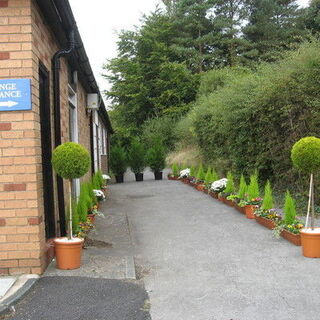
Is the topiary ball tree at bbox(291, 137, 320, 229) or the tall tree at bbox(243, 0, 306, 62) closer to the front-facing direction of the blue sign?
the topiary ball tree

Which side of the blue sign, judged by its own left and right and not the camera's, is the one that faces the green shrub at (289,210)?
left

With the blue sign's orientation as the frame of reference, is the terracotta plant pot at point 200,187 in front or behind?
behind

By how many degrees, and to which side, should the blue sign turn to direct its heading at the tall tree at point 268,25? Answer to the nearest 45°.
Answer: approximately 135° to its left

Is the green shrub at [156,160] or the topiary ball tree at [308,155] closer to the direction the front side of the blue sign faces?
the topiary ball tree

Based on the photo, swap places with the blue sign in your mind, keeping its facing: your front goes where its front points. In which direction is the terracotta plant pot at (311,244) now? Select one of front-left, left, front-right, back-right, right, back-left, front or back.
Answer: left

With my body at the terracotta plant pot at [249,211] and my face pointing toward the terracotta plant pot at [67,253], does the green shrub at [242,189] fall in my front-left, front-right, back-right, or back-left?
back-right

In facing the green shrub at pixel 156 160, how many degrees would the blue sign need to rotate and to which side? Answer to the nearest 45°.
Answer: approximately 135° to its left

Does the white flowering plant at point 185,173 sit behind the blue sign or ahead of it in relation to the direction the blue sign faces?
behind
